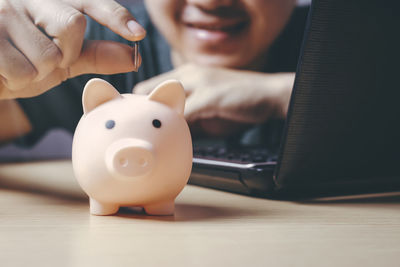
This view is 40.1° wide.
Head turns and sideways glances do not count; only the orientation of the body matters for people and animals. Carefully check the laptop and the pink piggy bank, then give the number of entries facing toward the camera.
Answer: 1

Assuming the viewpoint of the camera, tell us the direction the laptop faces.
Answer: facing away from the viewer and to the left of the viewer

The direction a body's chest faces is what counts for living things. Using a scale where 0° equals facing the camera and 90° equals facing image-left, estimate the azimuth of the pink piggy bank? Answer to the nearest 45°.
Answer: approximately 0°

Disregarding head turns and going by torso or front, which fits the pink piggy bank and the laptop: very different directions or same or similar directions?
very different directions
